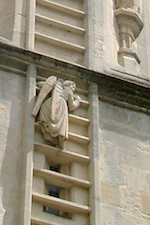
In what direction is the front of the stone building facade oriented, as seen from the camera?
facing the viewer and to the right of the viewer

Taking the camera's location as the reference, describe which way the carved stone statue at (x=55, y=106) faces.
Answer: facing away from the viewer and to the right of the viewer
